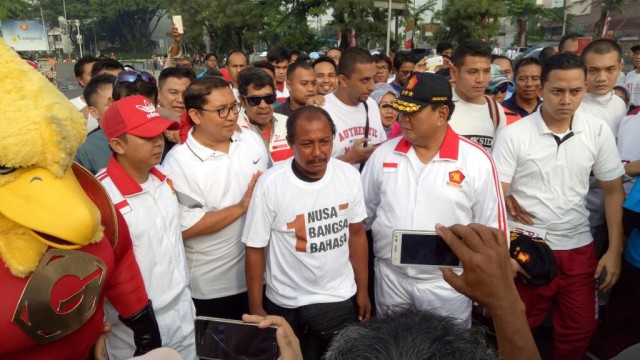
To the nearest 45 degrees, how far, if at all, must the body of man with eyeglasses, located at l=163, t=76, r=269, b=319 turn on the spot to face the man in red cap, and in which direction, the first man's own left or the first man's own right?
approximately 90° to the first man's own right

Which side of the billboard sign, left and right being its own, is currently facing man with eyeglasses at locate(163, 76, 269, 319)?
front

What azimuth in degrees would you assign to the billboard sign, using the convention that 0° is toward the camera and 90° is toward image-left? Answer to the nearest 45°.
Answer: approximately 0°

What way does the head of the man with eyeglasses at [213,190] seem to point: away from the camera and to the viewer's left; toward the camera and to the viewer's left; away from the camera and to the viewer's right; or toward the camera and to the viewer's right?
toward the camera and to the viewer's right

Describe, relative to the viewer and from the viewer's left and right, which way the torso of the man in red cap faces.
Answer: facing the viewer and to the right of the viewer

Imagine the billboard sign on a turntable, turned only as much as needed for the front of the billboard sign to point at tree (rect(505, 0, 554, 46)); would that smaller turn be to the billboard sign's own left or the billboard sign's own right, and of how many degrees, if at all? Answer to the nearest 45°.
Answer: approximately 45° to the billboard sign's own left

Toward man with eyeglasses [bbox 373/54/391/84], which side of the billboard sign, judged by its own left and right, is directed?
front

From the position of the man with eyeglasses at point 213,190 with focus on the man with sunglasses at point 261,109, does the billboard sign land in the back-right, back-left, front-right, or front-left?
front-left

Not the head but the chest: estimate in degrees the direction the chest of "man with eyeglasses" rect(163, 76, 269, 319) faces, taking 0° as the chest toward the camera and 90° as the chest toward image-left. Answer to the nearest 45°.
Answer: approximately 315°

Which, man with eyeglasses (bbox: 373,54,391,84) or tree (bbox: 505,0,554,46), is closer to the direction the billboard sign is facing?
the man with eyeglasses

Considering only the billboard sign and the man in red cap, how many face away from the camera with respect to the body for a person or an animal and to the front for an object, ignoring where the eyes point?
0

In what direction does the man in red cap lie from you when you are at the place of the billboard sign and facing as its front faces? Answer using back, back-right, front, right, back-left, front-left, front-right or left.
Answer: front

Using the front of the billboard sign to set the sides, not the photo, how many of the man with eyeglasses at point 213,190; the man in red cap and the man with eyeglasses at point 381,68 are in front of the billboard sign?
3

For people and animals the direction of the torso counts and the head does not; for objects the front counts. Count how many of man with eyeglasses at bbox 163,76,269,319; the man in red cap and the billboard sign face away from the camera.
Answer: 0

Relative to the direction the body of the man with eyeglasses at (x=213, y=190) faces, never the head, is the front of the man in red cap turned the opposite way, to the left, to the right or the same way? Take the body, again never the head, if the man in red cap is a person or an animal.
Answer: the same way

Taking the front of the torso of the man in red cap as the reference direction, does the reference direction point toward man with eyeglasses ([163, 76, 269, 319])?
no

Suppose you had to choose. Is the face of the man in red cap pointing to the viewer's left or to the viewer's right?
to the viewer's right

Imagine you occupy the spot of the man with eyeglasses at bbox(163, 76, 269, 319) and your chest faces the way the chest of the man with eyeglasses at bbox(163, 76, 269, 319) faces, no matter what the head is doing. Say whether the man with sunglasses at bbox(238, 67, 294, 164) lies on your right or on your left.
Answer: on your left
